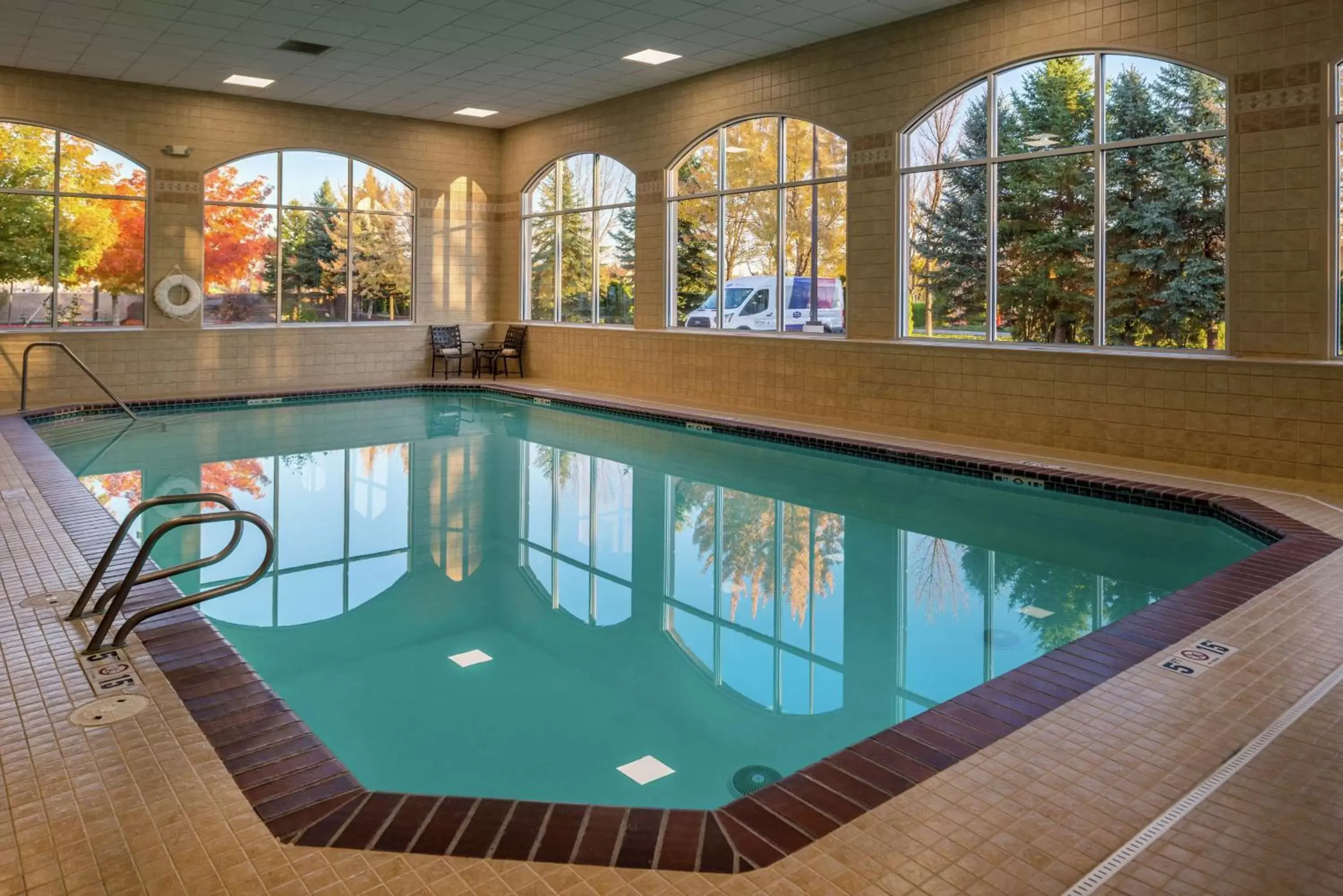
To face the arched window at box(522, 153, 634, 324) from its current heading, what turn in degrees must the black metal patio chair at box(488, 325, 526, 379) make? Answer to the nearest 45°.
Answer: approximately 90° to its left

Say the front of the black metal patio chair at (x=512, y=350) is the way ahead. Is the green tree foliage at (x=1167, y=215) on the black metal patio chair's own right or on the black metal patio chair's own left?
on the black metal patio chair's own left

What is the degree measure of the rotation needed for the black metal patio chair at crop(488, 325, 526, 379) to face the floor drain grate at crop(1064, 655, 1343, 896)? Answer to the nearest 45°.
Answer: approximately 45° to its left

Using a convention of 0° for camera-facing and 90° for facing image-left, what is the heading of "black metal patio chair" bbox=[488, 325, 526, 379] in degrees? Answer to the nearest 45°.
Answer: approximately 45°

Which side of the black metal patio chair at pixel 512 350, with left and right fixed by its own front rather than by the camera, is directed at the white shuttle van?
left
